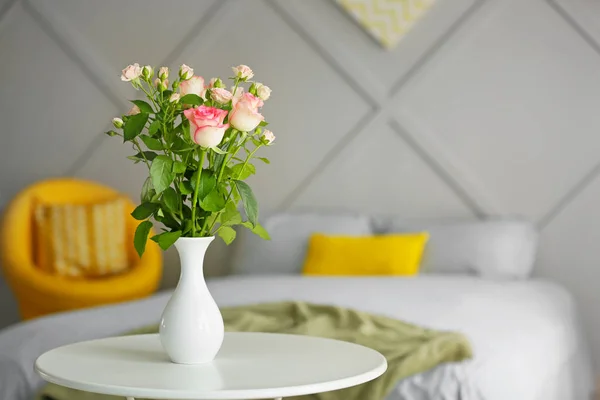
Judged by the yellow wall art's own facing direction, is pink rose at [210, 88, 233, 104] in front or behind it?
in front

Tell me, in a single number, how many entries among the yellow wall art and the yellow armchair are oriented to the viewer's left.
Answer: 0

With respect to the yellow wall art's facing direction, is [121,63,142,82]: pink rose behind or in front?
in front

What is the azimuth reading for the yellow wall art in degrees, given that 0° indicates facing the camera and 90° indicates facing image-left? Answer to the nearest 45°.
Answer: approximately 0°

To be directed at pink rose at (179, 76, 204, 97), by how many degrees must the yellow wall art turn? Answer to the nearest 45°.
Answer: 0° — it already faces it
